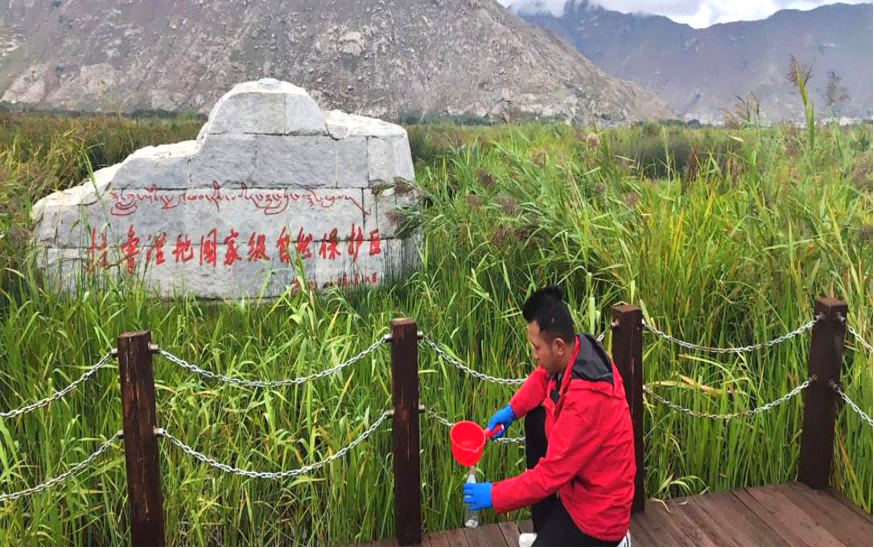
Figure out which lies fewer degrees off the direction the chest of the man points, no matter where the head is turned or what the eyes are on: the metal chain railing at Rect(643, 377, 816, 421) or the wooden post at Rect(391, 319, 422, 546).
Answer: the wooden post

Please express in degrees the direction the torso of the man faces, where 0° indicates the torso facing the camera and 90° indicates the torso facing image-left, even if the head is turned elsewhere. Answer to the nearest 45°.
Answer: approximately 90°

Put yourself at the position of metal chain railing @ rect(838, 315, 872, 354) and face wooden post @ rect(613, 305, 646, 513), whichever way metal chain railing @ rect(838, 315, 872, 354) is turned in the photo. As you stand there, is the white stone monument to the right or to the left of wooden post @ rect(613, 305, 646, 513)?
right

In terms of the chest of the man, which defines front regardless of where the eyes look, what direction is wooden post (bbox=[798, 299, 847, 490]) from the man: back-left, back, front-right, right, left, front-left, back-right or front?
back-right

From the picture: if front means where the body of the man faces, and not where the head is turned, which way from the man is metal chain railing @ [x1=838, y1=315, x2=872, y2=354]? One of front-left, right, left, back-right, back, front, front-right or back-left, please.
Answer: back-right

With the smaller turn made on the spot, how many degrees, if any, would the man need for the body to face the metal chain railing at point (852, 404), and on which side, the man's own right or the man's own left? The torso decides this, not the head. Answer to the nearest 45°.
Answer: approximately 135° to the man's own right

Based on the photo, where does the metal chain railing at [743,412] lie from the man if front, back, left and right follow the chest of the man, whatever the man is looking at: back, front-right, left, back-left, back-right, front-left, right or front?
back-right

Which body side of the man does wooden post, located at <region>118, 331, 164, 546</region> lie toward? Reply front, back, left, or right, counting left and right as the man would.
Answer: front

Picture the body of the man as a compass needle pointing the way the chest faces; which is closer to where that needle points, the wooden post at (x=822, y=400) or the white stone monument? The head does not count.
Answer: the white stone monument

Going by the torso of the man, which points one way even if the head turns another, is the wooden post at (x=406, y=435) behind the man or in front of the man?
in front
